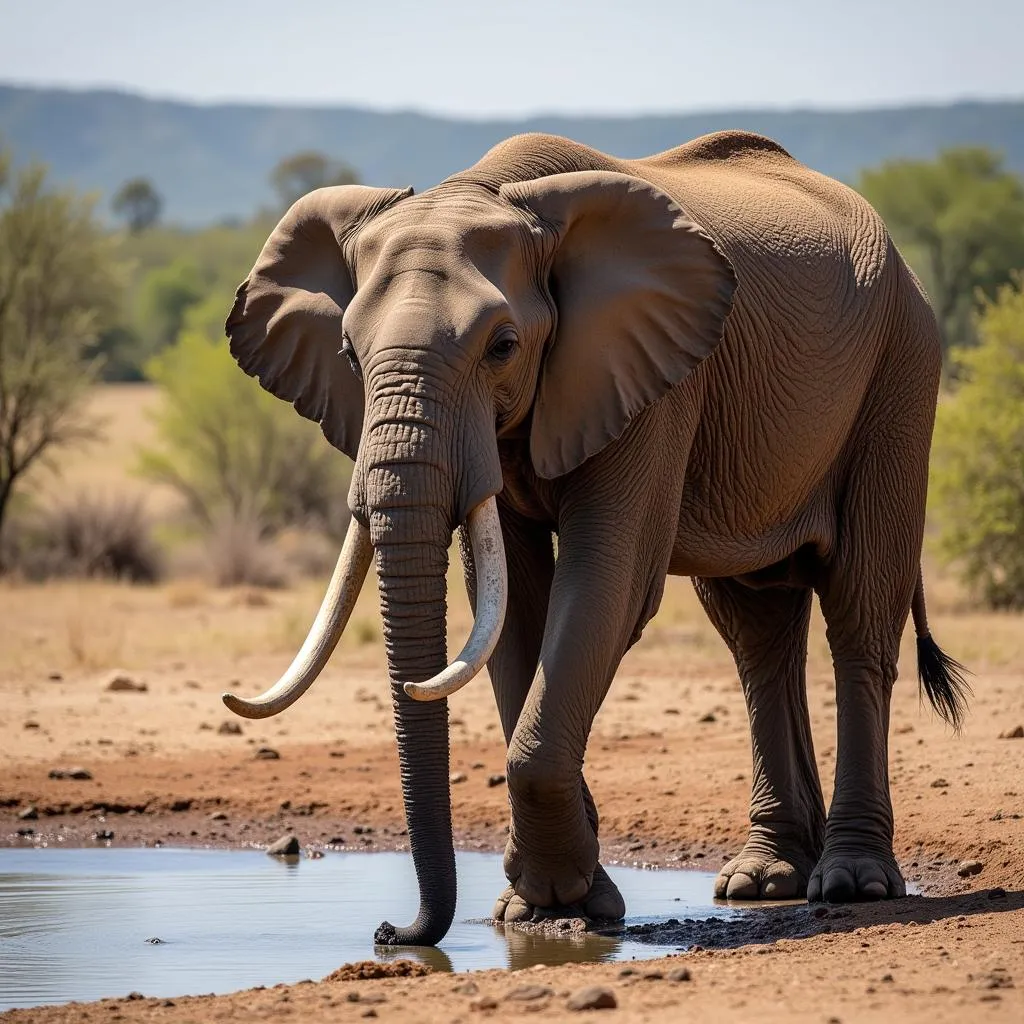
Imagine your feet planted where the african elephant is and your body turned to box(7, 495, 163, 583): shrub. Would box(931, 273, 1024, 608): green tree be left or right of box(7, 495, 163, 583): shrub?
right

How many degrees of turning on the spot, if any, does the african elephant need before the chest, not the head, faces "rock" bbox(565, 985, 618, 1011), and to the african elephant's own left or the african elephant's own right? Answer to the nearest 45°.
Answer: approximately 45° to the african elephant's own left

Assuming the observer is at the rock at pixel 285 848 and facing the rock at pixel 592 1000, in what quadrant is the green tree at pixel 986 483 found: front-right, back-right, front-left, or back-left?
back-left

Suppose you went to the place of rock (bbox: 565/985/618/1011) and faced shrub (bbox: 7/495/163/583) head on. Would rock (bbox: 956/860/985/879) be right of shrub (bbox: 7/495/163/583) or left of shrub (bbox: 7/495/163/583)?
right

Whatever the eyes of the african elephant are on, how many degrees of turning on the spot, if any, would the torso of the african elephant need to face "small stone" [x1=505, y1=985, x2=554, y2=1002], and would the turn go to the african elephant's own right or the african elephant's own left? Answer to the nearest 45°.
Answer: approximately 45° to the african elephant's own left

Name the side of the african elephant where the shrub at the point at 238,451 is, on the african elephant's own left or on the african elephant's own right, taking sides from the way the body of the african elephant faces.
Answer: on the african elephant's own right

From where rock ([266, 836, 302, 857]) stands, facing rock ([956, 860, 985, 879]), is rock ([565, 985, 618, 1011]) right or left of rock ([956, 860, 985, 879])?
right

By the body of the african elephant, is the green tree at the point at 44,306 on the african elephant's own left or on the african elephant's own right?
on the african elephant's own right

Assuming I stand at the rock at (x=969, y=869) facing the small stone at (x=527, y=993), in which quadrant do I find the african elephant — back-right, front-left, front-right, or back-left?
front-right

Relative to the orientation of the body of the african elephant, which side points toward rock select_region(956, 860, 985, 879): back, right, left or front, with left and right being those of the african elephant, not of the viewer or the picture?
back

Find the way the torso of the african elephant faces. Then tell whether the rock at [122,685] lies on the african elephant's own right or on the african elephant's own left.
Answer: on the african elephant's own right

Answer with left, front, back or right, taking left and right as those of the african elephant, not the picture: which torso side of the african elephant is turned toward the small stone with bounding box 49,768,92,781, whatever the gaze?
right
